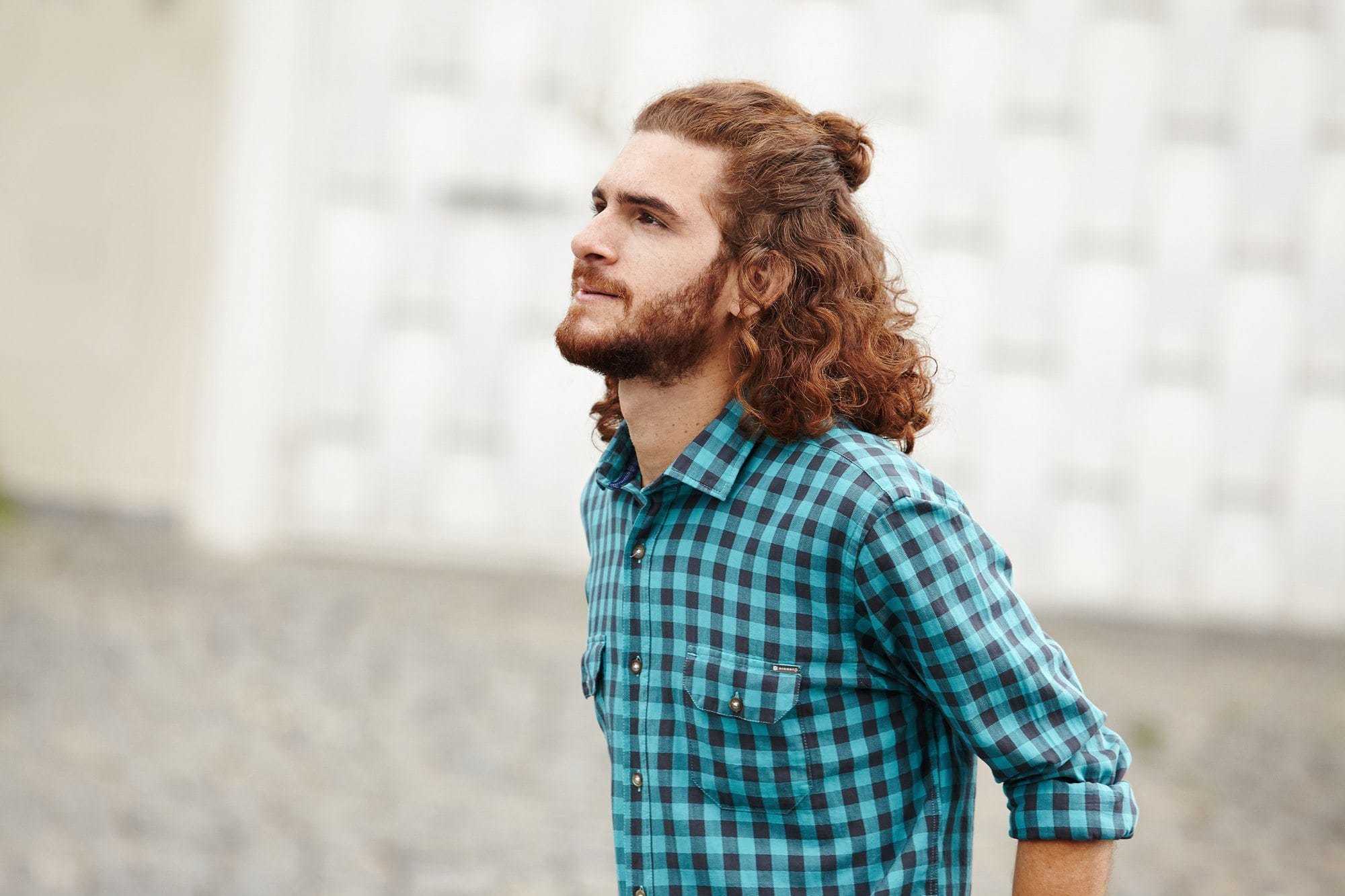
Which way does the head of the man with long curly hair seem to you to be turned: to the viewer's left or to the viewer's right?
to the viewer's left

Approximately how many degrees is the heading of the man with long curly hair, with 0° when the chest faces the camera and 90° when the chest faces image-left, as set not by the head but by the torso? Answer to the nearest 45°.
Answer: approximately 45°
